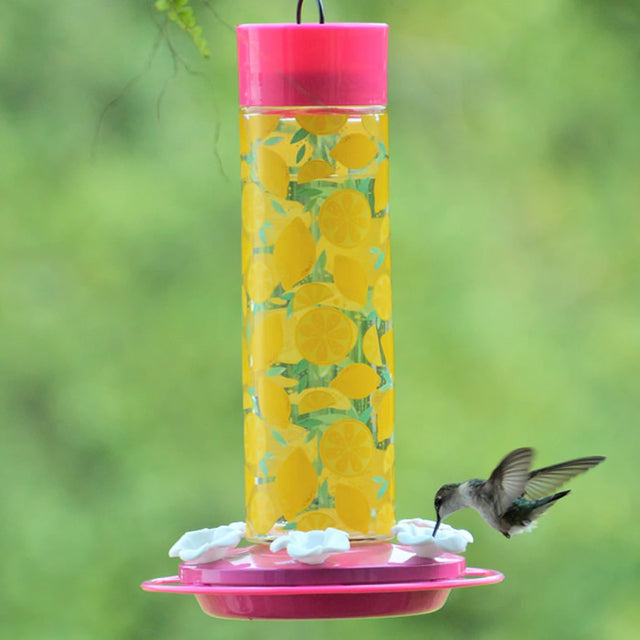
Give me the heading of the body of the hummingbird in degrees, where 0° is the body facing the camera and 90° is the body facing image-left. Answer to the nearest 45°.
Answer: approximately 90°
